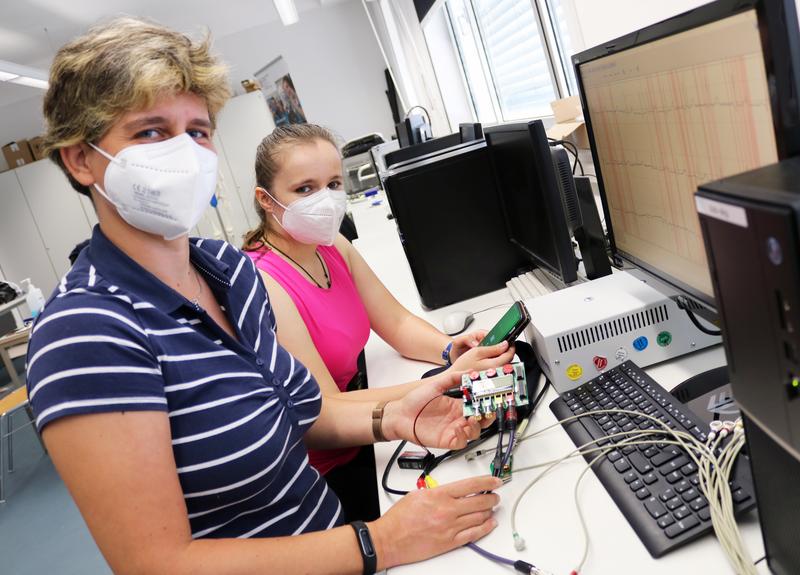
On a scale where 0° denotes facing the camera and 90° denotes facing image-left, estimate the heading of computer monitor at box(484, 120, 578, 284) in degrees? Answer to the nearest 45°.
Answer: approximately 45°

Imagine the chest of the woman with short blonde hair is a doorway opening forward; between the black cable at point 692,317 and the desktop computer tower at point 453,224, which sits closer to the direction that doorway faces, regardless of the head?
the black cable

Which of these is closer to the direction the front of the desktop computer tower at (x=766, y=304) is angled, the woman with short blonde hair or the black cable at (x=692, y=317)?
the woman with short blonde hair

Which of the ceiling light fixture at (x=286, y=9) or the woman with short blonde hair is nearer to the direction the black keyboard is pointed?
the woman with short blonde hair

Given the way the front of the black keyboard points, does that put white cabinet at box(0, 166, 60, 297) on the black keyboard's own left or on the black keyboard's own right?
on the black keyboard's own right

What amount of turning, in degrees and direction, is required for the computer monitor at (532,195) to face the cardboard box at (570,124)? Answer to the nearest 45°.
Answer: approximately 135° to its right

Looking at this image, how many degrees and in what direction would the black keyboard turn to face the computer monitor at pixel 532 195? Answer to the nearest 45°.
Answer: approximately 135° to its right

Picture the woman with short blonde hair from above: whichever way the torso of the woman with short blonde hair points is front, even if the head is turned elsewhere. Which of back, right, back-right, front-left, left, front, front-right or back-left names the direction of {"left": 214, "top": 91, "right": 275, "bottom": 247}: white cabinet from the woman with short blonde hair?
back-left

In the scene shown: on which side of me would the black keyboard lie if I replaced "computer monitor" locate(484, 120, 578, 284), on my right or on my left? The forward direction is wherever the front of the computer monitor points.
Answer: on my left
